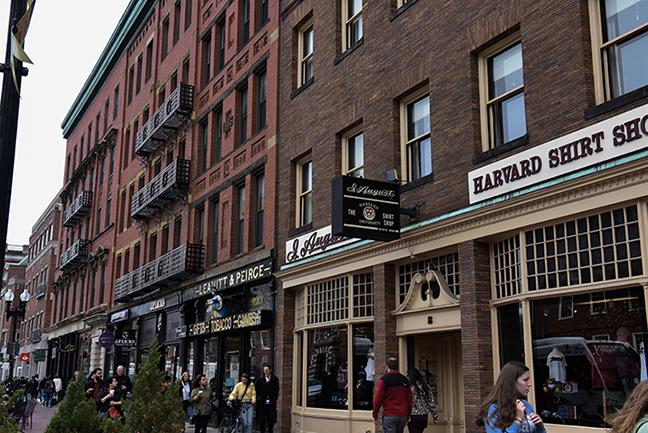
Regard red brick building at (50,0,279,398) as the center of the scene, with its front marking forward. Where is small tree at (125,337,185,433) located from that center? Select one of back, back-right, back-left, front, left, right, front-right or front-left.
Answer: front-left

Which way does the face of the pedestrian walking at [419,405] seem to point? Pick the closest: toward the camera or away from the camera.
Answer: away from the camera

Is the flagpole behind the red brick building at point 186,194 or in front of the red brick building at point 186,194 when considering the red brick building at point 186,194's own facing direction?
in front

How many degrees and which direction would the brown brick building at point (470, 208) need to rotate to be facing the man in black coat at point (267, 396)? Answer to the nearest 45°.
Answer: approximately 90° to its right

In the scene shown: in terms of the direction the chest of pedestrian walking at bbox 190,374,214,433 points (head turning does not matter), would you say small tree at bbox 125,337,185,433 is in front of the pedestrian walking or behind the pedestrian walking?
in front

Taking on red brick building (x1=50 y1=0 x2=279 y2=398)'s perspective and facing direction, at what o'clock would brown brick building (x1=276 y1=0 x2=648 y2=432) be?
brown brick building (x1=276 y1=0 x2=648 y2=432) is roughly at 10 o'clock from red brick building (x1=50 y1=0 x2=279 y2=398).

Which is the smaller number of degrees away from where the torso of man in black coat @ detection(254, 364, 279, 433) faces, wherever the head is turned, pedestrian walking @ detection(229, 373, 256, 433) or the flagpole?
the flagpole

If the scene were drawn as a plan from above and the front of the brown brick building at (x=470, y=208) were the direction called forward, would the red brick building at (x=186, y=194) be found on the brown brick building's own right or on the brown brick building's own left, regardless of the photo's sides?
on the brown brick building's own right

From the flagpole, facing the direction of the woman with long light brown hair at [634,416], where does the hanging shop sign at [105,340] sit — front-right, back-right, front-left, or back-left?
back-left

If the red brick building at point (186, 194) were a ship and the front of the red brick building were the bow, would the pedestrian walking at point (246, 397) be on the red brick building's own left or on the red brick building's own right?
on the red brick building's own left
